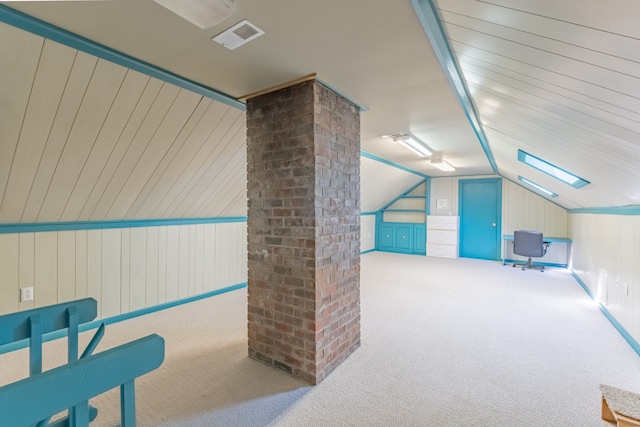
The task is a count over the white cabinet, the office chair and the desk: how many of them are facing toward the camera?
2

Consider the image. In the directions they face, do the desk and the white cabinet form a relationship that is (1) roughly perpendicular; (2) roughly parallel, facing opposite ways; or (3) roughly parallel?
roughly parallel

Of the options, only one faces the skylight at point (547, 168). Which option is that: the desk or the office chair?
the desk

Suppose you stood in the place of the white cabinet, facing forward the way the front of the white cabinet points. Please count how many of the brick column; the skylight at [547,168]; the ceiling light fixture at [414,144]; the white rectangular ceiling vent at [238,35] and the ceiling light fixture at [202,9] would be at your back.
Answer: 0

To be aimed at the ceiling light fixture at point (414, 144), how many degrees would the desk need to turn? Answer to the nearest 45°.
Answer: approximately 45° to its right

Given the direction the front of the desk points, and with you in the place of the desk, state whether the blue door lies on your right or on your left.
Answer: on your right

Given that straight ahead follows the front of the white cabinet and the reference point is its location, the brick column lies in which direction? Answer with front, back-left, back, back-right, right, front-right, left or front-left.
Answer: front

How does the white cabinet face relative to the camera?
toward the camera

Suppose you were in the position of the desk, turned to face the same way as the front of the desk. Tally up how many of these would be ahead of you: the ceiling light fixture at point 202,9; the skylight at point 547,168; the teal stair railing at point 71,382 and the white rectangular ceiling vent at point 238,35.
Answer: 4

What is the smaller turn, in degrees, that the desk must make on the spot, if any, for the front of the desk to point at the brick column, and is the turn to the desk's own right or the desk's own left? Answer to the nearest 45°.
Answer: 0° — it already faces it

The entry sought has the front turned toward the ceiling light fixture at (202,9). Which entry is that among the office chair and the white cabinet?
the white cabinet

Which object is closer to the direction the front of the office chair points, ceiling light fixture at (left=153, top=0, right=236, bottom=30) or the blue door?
the blue door

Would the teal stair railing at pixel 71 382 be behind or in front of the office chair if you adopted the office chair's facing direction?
behind

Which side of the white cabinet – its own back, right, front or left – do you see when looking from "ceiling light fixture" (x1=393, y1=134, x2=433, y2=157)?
front
